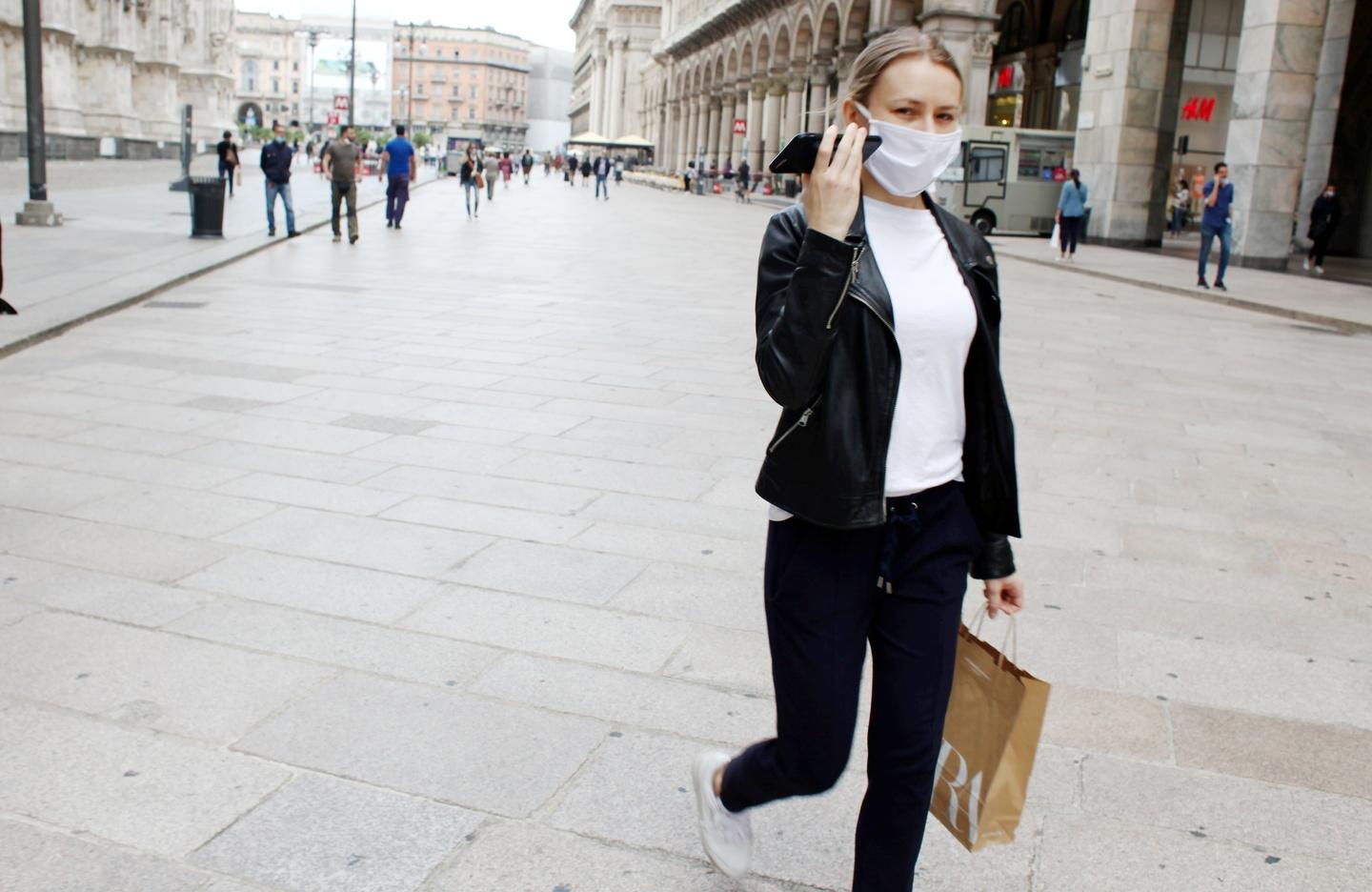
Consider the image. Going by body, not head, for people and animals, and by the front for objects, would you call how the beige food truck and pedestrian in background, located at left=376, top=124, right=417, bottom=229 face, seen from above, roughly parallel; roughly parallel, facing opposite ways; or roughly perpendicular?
roughly perpendicular

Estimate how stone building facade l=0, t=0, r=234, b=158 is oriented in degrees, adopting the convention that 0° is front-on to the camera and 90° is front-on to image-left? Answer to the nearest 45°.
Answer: approximately 315°

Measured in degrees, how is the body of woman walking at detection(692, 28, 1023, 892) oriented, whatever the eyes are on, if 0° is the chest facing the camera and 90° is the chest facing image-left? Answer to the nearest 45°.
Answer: approximately 315°

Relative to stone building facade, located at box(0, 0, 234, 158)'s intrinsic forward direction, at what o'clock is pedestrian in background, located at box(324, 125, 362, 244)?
The pedestrian in background is roughly at 1 o'clock from the stone building facade.

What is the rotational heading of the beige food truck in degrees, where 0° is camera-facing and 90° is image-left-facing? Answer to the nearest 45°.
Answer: approximately 45°
